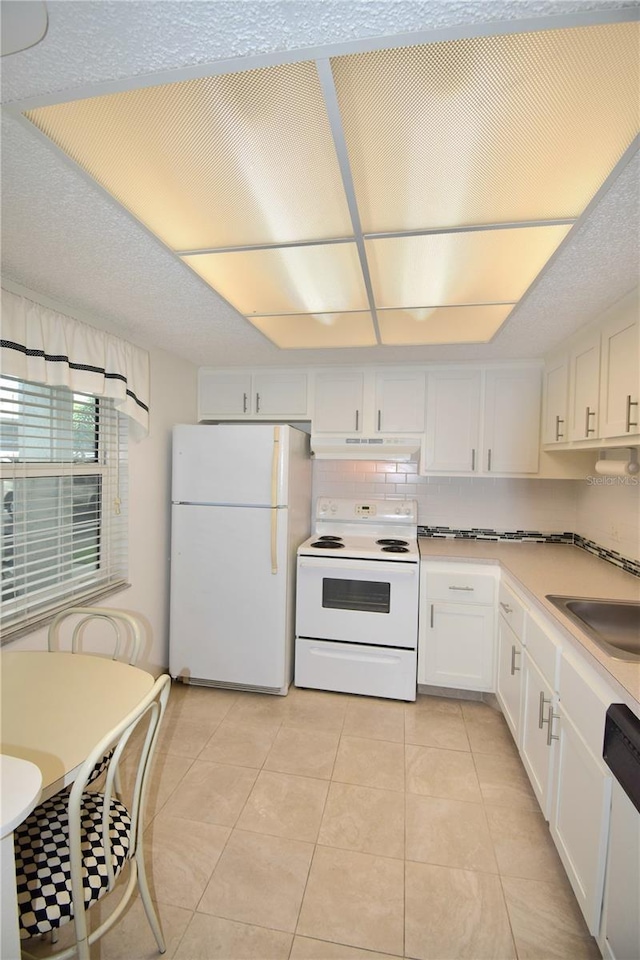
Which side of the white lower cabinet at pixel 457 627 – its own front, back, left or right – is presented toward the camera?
front

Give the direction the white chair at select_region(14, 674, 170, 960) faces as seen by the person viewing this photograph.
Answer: facing away from the viewer and to the left of the viewer

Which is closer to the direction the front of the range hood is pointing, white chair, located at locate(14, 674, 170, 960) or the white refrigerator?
the white chair

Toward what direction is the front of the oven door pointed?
toward the camera

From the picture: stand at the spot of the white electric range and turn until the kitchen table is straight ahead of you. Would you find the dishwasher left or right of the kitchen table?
left

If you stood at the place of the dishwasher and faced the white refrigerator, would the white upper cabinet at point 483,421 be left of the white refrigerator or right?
right

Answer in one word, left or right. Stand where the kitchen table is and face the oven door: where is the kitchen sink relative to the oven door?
right

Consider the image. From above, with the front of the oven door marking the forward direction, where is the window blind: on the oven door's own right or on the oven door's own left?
on the oven door's own right

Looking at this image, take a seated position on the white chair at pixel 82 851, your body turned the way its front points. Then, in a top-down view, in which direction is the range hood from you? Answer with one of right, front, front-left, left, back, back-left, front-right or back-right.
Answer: right
